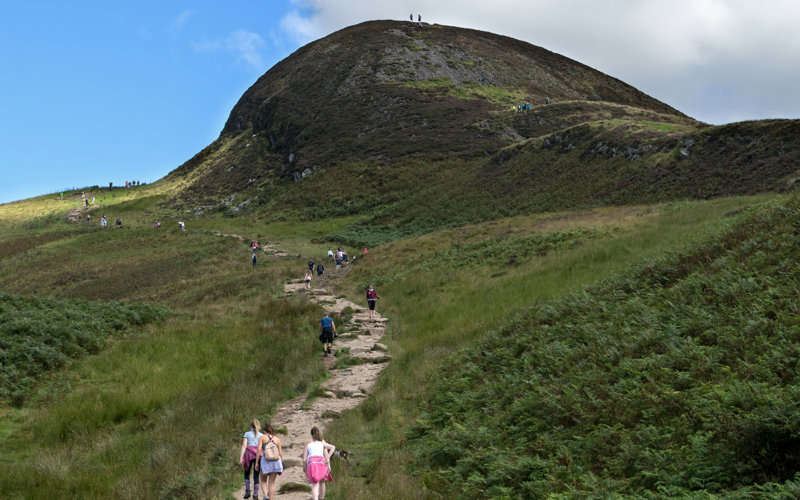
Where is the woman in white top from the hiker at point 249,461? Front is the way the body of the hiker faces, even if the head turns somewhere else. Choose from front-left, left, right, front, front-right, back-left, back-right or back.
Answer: back-right

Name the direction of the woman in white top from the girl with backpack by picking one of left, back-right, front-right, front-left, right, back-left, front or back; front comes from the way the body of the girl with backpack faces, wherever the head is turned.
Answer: back-right

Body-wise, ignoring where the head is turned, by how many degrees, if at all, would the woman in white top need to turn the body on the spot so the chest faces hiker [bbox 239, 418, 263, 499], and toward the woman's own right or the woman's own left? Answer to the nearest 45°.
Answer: approximately 45° to the woman's own left

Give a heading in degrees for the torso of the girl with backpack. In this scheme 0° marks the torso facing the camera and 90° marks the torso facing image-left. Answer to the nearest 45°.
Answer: approximately 180°

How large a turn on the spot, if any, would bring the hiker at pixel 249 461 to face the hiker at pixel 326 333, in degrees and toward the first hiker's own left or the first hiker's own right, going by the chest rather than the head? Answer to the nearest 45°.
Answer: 0° — they already face them

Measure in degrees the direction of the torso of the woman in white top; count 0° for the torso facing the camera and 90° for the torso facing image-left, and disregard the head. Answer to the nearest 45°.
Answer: approximately 180°

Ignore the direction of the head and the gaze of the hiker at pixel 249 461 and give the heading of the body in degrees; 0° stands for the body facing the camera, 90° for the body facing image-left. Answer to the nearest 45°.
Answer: approximately 180°
